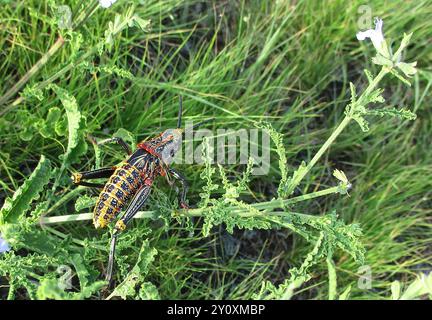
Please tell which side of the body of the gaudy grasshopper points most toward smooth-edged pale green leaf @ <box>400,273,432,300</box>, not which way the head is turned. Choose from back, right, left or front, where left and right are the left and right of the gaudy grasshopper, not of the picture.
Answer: right

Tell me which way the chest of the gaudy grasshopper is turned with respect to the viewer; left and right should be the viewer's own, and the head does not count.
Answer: facing away from the viewer and to the right of the viewer
